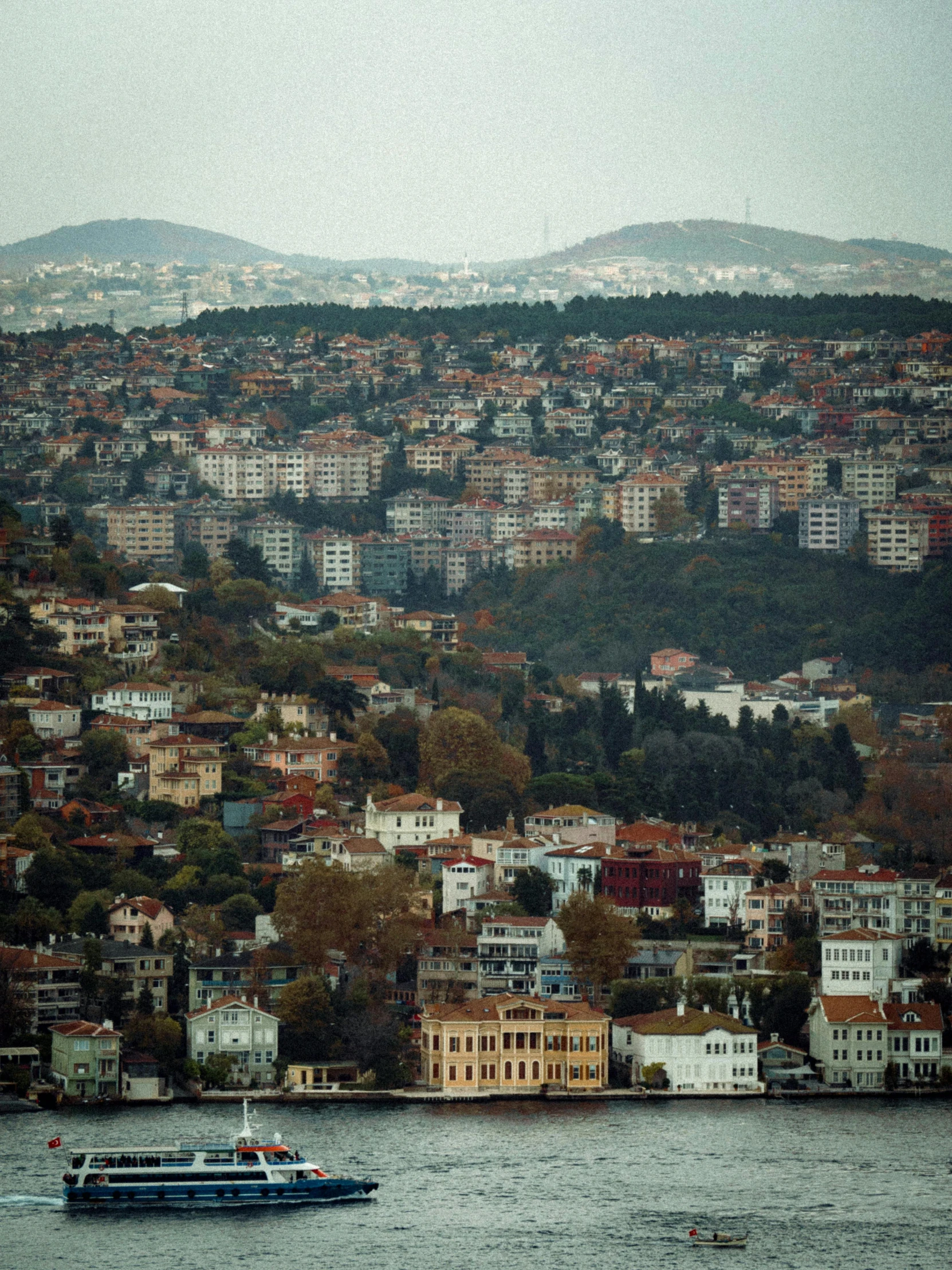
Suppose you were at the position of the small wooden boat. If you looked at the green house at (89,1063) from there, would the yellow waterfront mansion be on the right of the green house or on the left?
right

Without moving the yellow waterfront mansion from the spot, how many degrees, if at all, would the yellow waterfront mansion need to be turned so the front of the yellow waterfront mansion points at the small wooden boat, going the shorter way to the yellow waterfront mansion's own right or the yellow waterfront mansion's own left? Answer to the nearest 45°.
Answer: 0° — it already faces it

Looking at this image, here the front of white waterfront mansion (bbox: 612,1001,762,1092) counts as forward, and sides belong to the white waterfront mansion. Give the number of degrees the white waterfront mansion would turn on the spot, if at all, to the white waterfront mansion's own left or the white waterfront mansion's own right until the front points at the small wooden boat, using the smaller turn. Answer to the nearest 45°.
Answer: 0° — it already faces it

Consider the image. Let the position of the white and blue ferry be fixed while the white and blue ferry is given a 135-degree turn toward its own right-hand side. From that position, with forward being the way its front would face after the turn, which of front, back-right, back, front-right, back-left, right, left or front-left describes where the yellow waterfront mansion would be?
back

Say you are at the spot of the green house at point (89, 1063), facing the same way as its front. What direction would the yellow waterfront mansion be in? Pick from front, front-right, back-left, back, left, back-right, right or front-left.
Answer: left

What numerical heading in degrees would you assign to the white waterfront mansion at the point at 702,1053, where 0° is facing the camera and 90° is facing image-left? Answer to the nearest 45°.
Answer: approximately 0°

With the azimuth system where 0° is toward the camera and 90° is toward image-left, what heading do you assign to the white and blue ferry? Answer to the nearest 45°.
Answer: approximately 270°

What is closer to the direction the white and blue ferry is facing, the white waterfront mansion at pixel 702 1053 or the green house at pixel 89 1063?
the white waterfront mansion

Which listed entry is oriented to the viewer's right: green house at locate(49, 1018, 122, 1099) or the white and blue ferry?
the white and blue ferry

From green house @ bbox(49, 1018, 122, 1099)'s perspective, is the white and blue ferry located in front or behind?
in front

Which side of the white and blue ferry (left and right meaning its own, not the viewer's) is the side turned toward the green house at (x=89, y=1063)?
left

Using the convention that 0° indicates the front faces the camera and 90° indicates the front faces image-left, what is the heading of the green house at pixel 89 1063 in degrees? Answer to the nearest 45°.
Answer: approximately 0°

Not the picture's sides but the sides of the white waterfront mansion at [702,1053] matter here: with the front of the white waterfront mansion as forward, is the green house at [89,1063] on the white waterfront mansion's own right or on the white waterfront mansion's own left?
on the white waterfront mansion's own right

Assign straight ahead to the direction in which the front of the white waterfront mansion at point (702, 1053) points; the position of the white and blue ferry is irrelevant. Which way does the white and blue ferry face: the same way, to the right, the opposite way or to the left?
to the left
